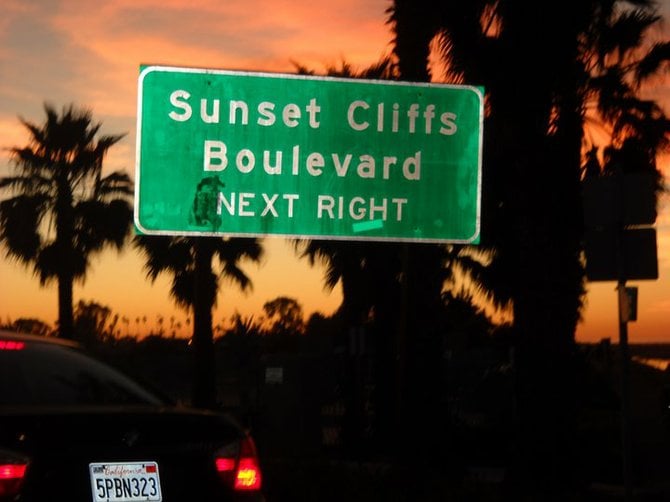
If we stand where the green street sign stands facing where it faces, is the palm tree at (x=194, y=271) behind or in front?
behind

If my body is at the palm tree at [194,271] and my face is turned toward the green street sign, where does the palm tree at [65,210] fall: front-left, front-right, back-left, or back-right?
back-right

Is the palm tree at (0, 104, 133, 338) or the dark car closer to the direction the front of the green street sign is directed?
the dark car

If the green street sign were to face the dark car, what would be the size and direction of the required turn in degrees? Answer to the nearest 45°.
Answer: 0° — it already faces it

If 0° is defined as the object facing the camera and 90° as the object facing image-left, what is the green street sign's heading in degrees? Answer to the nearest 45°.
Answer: approximately 0°

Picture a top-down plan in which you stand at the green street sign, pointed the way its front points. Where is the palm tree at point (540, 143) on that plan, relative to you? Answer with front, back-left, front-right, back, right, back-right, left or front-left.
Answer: back-left

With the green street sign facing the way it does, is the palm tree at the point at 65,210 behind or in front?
behind
